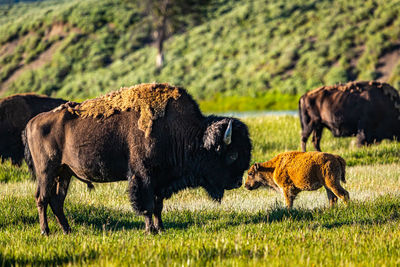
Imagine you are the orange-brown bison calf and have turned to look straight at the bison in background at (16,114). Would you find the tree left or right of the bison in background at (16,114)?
right

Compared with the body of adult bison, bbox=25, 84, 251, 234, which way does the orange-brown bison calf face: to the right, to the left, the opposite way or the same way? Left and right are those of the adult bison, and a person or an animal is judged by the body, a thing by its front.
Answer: the opposite way

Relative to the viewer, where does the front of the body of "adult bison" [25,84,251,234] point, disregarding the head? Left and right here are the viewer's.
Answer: facing to the right of the viewer

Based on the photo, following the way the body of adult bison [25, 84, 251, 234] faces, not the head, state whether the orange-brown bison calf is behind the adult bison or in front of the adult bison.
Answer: in front

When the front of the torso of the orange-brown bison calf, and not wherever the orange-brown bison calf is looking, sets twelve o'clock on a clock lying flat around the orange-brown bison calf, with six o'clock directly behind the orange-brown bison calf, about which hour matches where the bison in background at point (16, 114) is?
The bison in background is roughly at 1 o'clock from the orange-brown bison calf.

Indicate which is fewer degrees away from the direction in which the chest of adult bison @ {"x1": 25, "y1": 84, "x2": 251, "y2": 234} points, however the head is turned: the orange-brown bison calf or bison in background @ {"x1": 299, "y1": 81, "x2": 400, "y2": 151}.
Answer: the orange-brown bison calf

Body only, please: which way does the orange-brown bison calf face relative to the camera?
to the viewer's left
